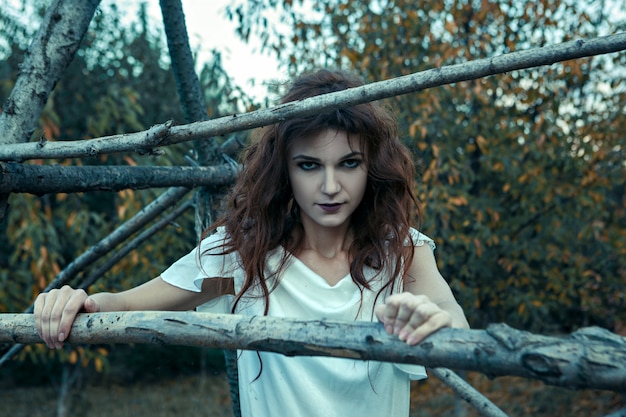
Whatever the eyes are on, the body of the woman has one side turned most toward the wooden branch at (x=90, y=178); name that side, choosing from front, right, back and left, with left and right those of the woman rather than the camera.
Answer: right

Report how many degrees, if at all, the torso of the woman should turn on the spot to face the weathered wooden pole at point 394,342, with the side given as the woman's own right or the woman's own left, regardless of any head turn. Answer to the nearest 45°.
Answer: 0° — they already face it

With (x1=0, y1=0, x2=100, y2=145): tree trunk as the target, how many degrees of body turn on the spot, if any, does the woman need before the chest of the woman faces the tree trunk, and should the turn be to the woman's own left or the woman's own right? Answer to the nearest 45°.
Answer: approximately 90° to the woman's own right

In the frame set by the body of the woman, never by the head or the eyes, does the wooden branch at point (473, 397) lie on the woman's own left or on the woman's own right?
on the woman's own left

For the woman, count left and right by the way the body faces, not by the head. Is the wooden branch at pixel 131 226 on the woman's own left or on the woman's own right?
on the woman's own right

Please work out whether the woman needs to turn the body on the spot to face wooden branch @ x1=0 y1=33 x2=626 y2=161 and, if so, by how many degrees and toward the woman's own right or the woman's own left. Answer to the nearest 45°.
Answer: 0° — they already face it

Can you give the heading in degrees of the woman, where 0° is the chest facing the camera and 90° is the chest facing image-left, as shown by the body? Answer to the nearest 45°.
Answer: approximately 0°

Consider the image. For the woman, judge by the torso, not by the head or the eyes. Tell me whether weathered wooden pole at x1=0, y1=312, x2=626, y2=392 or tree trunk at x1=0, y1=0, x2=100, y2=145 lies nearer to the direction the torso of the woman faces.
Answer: the weathered wooden pole

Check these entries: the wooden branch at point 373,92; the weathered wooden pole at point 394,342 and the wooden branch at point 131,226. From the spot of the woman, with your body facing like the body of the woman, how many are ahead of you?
2
